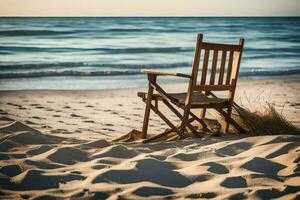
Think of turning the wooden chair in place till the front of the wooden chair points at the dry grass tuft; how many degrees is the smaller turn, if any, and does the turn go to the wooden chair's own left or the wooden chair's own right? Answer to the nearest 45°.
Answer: approximately 135° to the wooden chair's own right

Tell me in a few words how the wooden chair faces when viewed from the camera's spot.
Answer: facing away from the viewer and to the left of the viewer
